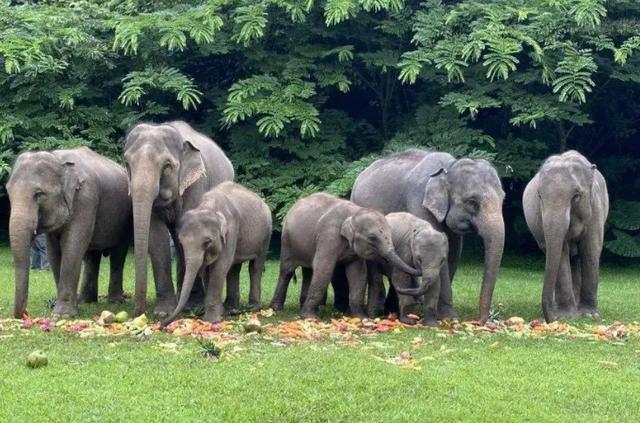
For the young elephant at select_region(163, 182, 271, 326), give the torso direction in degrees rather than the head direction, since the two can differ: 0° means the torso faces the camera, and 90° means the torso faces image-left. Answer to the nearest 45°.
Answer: approximately 45°

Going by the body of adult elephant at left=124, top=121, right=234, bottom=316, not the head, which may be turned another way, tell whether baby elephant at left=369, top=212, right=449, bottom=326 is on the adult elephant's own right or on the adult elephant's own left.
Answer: on the adult elephant's own left

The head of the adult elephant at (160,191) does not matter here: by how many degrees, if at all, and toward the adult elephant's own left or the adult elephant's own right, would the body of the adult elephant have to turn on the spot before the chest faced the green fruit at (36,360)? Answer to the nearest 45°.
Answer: approximately 45° to the adult elephant's own left

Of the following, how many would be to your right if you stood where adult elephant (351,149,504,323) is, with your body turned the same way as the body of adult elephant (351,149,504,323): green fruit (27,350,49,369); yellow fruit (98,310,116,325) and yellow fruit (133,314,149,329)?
3

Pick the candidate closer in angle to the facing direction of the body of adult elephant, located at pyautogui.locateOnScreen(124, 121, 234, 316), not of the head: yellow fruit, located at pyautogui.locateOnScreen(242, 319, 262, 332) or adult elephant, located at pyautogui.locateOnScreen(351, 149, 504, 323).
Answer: the yellow fruit

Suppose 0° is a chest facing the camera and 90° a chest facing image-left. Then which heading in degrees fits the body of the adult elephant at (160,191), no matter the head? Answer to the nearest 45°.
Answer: approximately 45°

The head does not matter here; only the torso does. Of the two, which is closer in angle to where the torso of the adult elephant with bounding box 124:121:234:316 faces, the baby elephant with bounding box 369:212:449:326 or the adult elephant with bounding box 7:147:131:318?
the adult elephant

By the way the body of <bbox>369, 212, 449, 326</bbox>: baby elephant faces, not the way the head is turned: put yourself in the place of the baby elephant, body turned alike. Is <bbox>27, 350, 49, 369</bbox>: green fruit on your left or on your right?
on your right

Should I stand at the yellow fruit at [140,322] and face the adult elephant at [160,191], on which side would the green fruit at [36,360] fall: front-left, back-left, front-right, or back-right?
back-left

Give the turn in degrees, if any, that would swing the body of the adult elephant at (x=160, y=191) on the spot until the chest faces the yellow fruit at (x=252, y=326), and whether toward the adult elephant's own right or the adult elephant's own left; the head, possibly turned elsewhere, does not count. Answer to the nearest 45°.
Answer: approximately 90° to the adult elephant's own left

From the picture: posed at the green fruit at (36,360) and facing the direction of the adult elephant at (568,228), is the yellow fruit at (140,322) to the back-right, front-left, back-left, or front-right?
front-left

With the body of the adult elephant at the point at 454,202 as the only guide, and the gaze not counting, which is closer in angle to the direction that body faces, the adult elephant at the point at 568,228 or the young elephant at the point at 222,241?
the adult elephant

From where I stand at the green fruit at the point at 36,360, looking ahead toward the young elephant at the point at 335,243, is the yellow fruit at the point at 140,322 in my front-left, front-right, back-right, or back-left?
front-left

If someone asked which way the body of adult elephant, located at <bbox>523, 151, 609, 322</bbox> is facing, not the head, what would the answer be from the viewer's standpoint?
toward the camera
